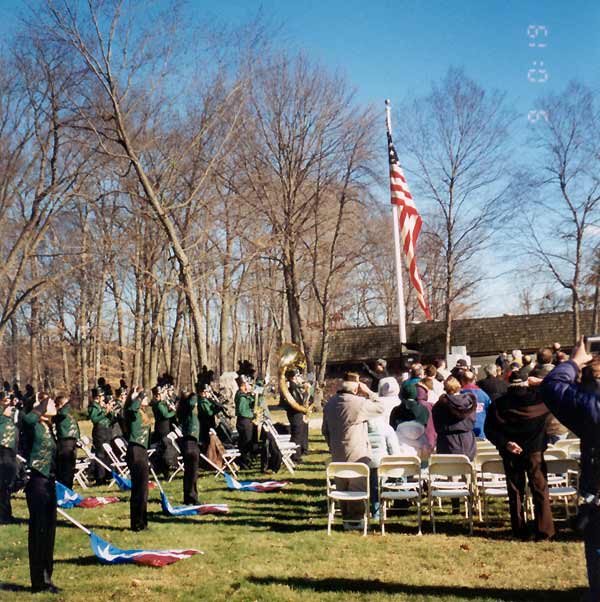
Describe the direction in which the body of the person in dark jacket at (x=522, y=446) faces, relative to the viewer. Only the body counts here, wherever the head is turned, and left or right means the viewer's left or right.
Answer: facing away from the viewer

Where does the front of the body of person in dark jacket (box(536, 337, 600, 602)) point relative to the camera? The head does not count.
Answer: away from the camera

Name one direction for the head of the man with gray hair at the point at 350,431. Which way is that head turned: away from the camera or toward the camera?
away from the camera

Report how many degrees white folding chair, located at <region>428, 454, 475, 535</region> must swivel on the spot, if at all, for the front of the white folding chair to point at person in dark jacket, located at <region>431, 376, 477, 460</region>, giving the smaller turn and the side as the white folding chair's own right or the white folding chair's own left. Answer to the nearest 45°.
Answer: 0° — it already faces them

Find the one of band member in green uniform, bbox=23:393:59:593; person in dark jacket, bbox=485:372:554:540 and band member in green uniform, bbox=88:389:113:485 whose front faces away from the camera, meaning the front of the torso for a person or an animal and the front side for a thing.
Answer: the person in dark jacket

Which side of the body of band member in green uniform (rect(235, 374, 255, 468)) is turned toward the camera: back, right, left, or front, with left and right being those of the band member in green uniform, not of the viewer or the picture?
right

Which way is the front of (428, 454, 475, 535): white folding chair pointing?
away from the camera

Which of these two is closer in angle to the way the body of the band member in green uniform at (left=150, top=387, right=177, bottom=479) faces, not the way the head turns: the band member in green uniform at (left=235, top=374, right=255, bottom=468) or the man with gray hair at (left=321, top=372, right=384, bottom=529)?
the band member in green uniform

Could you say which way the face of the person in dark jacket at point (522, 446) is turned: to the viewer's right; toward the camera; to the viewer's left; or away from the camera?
away from the camera
